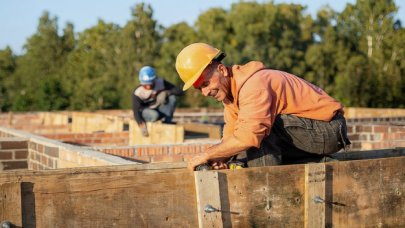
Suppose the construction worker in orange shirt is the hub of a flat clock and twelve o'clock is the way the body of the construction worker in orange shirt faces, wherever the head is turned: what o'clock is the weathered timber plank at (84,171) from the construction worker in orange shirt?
The weathered timber plank is roughly at 11 o'clock from the construction worker in orange shirt.

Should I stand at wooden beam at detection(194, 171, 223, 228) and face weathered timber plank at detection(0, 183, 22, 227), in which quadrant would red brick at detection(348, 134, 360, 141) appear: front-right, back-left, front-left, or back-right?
back-right

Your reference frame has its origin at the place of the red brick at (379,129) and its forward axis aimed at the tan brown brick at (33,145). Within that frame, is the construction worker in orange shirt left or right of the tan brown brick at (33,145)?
left

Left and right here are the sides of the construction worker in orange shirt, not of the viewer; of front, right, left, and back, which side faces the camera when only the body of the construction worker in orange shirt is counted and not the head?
left
